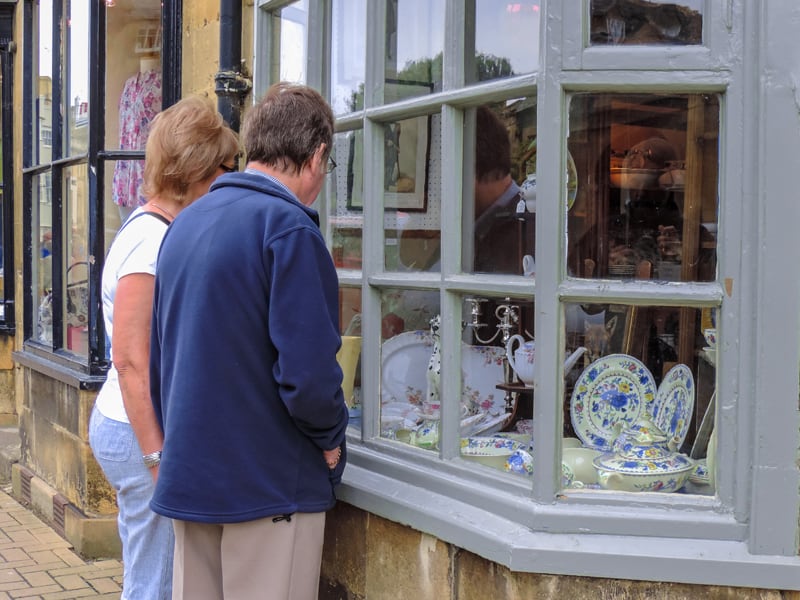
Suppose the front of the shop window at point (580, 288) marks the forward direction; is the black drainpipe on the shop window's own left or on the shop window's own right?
on the shop window's own right

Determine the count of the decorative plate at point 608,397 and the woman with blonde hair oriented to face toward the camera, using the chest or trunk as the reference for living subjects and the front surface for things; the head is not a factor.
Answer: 1

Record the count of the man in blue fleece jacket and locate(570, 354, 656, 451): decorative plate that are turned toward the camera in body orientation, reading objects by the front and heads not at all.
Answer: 1

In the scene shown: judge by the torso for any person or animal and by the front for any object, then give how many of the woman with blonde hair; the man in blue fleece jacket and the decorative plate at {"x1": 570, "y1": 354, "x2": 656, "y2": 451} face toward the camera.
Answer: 1

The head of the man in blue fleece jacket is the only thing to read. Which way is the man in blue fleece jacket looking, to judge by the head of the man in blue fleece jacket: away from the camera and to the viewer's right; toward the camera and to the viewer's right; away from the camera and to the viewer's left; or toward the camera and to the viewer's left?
away from the camera and to the viewer's right

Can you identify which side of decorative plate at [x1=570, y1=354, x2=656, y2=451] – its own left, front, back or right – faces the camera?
front

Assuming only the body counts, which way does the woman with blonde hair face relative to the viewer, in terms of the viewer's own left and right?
facing away from the viewer and to the right of the viewer

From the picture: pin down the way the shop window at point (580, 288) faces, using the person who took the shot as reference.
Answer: facing the viewer and to the left of the viewer

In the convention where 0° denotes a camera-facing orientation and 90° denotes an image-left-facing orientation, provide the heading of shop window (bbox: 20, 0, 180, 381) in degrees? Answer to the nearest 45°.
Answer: approximately 45°

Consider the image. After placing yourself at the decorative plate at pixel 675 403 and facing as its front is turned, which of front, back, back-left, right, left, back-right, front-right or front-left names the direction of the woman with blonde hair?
front-right

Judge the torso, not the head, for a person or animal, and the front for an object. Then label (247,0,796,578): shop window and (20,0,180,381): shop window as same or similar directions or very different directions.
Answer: same or similar directions

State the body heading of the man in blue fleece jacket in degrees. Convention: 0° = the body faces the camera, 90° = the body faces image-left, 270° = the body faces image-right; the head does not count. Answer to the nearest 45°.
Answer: approximately 225°

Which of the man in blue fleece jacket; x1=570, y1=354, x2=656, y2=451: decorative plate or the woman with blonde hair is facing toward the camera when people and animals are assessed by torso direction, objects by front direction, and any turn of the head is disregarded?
the decorative plate

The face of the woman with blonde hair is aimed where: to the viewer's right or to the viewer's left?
to the viewer's right

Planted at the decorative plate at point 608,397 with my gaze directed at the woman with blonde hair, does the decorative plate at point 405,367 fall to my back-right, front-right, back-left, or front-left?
front-right
